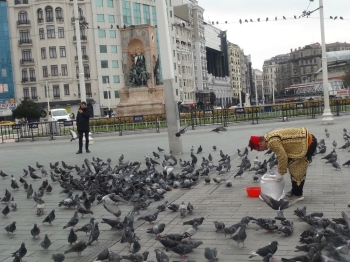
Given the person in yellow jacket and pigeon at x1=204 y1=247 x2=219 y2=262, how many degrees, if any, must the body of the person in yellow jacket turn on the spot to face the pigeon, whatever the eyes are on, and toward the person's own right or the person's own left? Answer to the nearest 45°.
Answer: approximately 90° to the person's own left

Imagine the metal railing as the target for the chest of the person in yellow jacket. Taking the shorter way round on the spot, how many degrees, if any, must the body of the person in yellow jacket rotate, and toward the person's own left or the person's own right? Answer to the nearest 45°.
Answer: approximately 90° to the person's own right

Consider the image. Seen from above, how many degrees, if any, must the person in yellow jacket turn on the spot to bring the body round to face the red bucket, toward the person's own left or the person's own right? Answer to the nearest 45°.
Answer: approximately 45° to the person's own right

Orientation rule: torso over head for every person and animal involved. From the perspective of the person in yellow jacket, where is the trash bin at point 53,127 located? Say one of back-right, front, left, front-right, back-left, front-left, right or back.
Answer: front-right

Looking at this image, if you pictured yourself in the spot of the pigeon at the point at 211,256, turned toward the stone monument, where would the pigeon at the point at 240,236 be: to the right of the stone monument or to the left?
right

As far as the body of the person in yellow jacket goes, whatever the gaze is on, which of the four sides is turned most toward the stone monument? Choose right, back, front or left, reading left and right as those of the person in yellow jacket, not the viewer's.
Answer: right

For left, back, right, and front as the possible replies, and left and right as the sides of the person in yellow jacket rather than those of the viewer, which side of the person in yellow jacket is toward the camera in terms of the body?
left

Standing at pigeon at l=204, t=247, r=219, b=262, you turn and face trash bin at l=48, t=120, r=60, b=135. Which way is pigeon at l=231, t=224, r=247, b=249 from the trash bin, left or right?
right

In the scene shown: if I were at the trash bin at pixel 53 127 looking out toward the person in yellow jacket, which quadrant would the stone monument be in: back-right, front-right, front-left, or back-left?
back-left

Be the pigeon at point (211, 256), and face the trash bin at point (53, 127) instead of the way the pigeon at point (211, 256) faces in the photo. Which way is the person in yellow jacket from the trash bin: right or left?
right

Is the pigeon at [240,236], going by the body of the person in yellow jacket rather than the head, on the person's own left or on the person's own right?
on the person's own left
